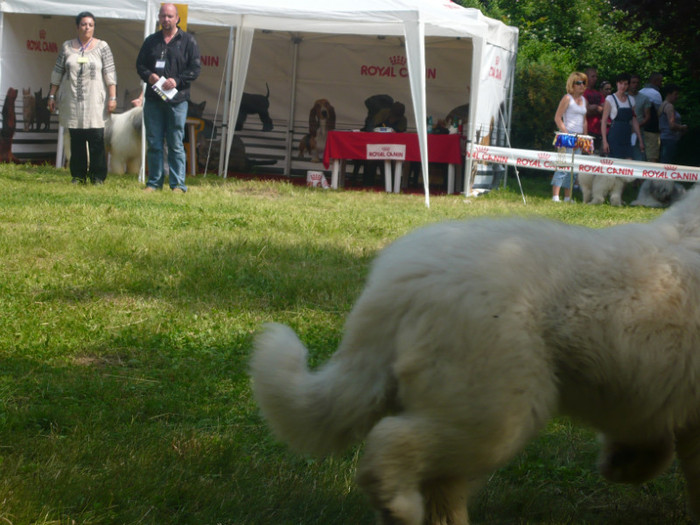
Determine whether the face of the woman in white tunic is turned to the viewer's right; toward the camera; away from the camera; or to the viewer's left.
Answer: toward the camera

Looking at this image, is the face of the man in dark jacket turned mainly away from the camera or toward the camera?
toward the camera

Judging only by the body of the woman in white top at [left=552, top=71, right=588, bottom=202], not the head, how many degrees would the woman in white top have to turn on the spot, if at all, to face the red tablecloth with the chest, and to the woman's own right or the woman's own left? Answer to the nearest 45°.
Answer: approximately 135° to the woman's own right

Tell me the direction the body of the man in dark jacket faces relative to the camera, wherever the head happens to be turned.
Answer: toward the camera

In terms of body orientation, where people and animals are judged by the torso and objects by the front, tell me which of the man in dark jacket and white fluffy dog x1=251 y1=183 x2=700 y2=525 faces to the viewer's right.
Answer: the white fluffy dog

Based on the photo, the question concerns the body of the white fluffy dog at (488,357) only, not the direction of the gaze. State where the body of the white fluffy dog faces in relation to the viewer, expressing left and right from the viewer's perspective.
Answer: facing to the right of the viewer

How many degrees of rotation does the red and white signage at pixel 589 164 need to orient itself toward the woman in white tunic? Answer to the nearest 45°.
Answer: approximately 45° to its right

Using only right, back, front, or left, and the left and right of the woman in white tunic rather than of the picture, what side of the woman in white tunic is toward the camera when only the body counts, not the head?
front

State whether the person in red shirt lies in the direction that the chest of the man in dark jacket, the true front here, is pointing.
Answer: no

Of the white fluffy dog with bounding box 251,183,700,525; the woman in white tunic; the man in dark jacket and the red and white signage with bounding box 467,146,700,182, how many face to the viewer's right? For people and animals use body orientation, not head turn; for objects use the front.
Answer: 1
